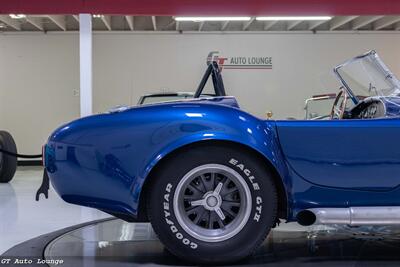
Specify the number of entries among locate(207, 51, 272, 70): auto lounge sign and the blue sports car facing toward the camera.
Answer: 1

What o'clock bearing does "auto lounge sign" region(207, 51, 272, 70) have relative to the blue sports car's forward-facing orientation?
The auto lounge sign is roughly at 9 o'clock from the blue sports car.

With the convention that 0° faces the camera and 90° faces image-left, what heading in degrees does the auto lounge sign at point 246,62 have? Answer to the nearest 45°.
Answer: approximately 0°

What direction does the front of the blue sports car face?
to the viewer's right

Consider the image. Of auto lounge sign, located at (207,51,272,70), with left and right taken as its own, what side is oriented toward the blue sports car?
front

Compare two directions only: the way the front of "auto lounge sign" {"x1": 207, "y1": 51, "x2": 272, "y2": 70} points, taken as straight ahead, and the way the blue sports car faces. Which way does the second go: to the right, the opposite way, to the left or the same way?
to the left

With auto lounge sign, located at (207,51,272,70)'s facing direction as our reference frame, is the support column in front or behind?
in front

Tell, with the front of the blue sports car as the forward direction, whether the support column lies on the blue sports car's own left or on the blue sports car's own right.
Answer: on the blue sports car's own left
